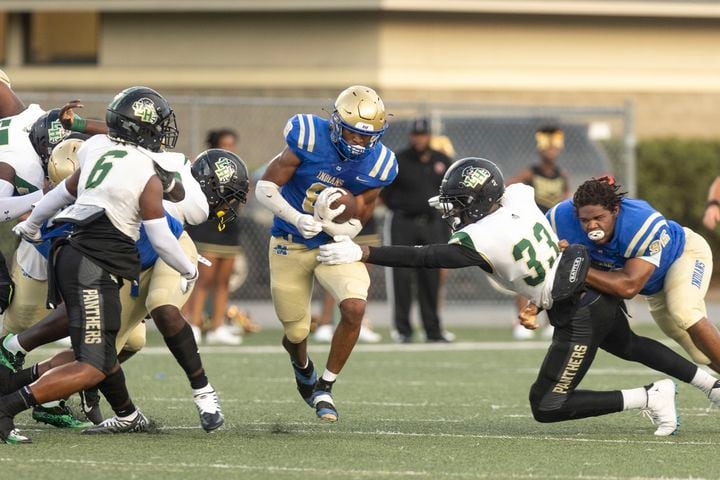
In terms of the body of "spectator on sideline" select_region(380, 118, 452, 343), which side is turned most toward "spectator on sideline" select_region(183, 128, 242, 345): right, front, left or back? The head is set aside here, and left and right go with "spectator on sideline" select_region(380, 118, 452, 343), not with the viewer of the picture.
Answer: right

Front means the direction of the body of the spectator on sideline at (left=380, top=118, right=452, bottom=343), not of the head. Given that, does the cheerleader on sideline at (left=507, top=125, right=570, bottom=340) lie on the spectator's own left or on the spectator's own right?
on the spectator's own left

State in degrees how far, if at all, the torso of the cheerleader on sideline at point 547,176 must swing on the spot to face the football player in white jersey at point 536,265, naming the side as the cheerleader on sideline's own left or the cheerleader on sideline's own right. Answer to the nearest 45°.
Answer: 0° — they already face them

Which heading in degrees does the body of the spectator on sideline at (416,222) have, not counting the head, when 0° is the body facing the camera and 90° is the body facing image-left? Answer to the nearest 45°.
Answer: approximately 0°

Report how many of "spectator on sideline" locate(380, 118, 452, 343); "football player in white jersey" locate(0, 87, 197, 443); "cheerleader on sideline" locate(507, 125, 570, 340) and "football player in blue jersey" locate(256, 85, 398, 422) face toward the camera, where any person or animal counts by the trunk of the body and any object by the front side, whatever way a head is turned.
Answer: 3

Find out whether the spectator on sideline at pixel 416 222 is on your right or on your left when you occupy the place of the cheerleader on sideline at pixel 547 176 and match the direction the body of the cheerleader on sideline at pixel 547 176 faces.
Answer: on your right
